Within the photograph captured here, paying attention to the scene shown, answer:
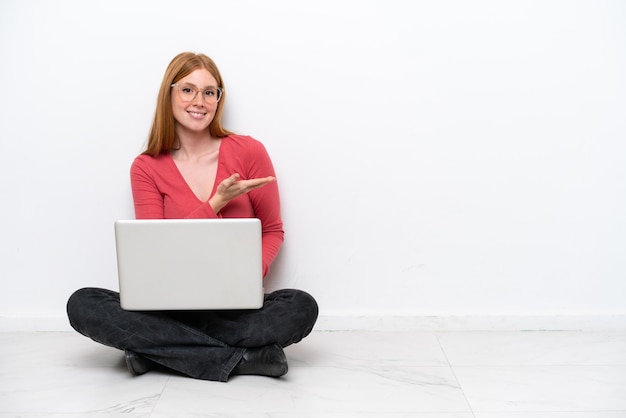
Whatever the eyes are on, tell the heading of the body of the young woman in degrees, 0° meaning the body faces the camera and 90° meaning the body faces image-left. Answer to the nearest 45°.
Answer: approximately 0°
